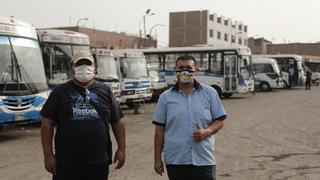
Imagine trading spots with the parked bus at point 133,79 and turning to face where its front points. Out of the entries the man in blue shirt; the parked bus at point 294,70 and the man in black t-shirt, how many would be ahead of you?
2

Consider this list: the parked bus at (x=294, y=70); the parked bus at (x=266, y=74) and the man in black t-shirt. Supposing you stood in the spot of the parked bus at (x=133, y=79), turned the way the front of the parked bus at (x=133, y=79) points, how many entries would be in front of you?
1

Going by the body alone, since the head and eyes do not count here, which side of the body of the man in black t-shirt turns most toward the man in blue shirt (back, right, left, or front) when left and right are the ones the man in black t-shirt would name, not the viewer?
left

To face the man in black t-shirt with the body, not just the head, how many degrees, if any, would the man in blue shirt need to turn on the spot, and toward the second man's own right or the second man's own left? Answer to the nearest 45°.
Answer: approximately 90° to the second man's own right

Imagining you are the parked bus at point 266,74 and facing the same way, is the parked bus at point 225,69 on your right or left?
on your right

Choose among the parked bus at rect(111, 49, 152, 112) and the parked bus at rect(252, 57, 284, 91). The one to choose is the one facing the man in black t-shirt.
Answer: the parked bus at rect(111, 49, 152, 112)

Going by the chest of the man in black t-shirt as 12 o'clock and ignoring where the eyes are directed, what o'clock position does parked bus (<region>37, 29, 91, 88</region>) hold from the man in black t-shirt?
The parked bus is roughly at 6 o'clock from the man in black t-shirt.
